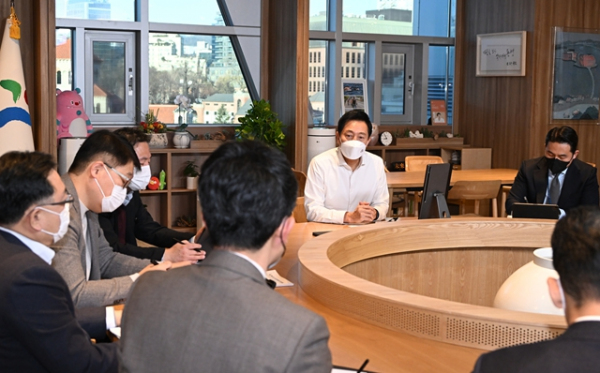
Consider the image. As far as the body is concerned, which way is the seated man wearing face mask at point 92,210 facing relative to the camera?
to the viewer's right

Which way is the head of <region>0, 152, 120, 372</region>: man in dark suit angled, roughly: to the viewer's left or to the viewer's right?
to the viewer's right

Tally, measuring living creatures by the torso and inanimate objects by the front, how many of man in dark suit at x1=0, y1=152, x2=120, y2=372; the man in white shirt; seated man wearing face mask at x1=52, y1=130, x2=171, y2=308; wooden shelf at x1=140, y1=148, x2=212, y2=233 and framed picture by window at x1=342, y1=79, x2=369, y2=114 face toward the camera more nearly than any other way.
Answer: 3

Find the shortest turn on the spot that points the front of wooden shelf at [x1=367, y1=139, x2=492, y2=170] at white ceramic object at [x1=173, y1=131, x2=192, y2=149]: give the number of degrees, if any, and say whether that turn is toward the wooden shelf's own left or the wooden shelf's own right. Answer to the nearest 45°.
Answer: approximately 45° to the wooden shelf's own right

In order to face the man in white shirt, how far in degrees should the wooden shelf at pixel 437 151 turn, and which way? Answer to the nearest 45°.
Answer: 0° — it already faces them

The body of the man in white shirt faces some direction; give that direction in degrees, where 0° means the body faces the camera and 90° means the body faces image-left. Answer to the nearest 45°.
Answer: approximately 0°

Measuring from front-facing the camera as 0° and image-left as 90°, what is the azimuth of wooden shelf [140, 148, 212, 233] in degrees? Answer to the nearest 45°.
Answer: approximately 0°

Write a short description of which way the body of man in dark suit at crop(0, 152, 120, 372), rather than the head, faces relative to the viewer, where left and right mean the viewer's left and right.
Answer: facing to the right of the viewer
